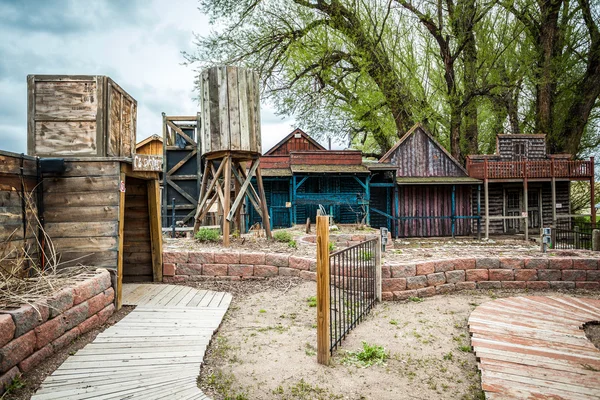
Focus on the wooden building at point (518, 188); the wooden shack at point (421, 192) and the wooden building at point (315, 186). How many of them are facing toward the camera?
3

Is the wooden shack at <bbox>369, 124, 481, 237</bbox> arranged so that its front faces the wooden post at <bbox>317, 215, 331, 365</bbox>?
yes

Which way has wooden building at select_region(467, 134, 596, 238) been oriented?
toward the camera

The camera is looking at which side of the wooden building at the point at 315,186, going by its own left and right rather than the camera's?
front

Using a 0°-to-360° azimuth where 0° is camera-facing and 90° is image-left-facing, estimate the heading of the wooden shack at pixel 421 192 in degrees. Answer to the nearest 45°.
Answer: approximately 0°

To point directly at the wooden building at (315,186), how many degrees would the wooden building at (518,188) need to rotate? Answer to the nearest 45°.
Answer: approximately 45° to its right

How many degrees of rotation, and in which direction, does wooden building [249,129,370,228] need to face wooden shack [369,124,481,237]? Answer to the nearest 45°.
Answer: approximately 90° to its left

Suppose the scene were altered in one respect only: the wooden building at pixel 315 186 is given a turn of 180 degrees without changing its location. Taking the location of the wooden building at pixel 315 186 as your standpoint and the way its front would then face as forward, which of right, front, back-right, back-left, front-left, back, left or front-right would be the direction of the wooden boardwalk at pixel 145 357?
back

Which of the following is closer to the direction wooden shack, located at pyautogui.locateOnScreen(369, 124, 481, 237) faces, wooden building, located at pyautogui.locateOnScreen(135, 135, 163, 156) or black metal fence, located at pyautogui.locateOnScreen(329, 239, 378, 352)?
the black metal fence

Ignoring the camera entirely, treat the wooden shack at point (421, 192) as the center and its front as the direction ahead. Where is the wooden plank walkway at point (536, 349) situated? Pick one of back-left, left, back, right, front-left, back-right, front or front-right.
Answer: front

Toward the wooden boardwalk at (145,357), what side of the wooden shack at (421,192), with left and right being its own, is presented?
front

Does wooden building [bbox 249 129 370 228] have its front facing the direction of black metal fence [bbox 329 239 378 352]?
yes

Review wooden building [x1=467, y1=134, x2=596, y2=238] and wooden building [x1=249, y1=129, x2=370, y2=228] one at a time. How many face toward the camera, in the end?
2
